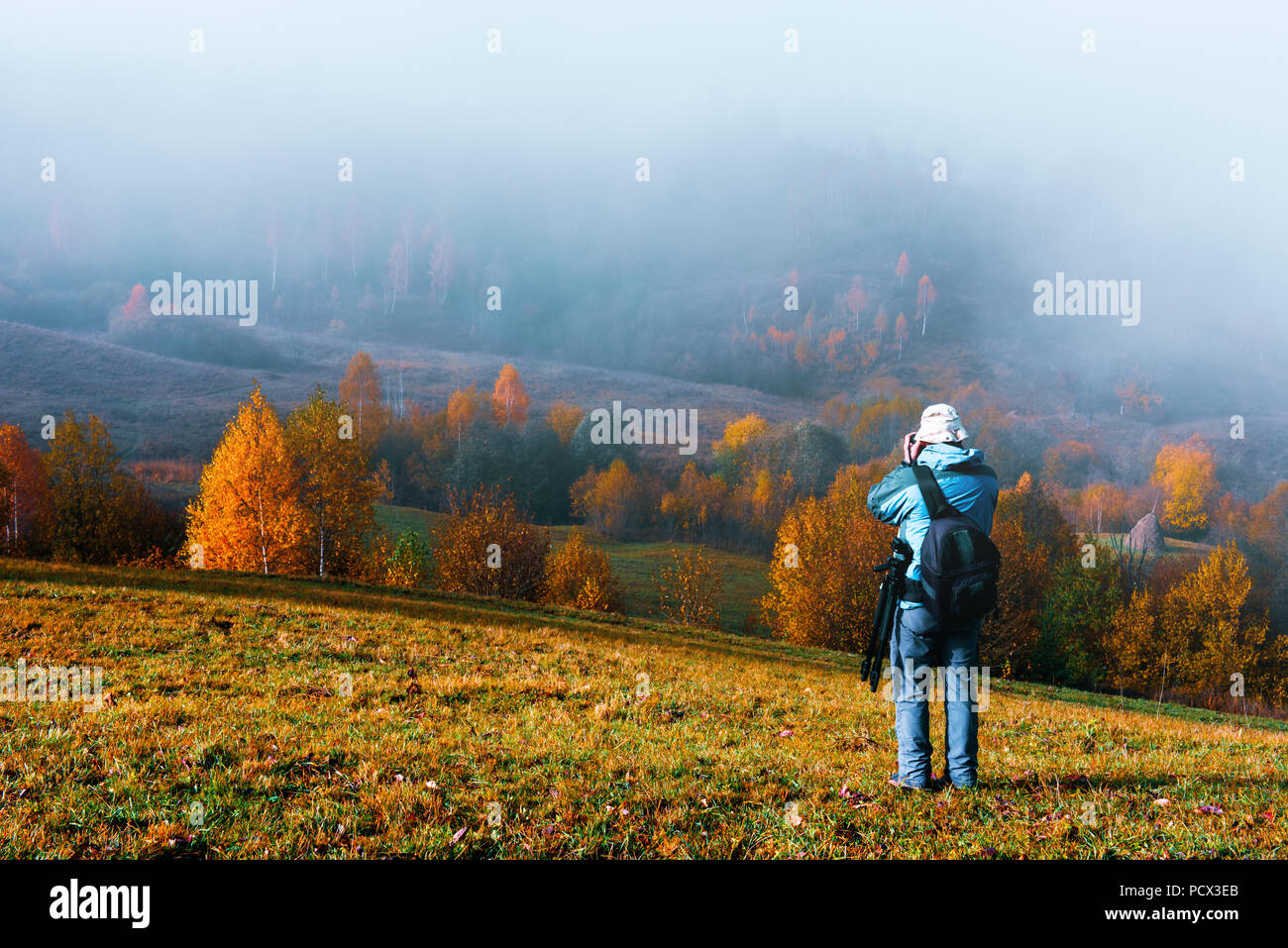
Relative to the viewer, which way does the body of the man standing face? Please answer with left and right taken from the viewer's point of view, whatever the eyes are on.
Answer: facing away from the viewer and to the left of the viewer

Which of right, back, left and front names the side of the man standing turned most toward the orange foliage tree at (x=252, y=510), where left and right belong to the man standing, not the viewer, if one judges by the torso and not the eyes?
front
